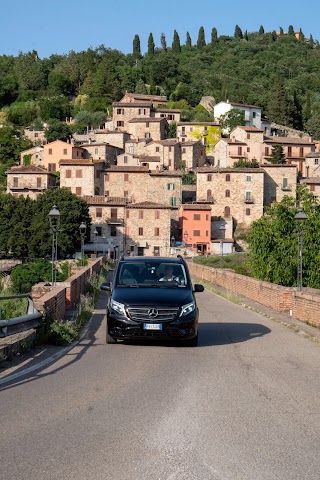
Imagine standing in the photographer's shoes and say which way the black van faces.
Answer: facing the viewer

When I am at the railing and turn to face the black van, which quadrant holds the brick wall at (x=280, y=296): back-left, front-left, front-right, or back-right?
front-left

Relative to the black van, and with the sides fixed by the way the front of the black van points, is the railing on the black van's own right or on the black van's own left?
on the black van's own right

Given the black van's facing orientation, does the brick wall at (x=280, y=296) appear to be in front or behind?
behind

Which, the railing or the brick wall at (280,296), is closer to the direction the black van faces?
the railing

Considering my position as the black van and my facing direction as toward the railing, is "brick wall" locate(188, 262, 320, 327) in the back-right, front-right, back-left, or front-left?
back-right
